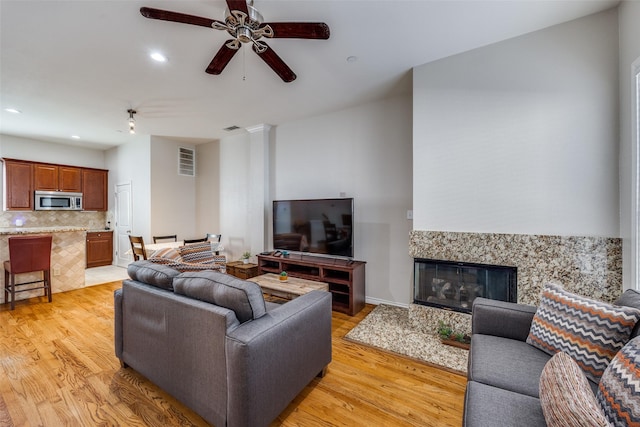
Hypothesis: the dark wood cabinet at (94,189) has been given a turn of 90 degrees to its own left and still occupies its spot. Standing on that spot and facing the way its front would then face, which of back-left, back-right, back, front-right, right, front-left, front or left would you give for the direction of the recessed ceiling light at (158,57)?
right

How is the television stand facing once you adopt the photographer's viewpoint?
facing the viewer and to the left of the viewer

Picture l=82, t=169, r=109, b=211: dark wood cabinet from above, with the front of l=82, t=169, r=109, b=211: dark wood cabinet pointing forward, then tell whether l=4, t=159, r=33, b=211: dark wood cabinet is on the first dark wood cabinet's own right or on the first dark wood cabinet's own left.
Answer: on the first dark wood cabinet's own right

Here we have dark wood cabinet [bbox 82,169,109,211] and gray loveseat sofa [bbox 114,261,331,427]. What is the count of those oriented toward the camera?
1

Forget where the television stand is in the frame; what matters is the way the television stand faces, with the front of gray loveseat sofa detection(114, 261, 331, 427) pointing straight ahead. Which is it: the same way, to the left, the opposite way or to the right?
the opposite way

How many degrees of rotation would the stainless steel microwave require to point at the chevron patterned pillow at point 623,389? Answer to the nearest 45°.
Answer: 0° — it already faces it

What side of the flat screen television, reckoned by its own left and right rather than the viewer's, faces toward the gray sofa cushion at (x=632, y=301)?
left

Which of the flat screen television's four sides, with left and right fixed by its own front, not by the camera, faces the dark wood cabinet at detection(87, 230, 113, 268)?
right

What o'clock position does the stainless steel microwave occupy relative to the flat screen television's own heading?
The stainless steel microwave is roughly at 2 o'clock from the flat screen television.

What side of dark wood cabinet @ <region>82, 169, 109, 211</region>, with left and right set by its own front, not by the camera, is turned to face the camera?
front

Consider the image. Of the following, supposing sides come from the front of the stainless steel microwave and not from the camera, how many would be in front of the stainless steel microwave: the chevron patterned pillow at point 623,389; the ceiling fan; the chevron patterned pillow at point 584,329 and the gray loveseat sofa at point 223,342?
4

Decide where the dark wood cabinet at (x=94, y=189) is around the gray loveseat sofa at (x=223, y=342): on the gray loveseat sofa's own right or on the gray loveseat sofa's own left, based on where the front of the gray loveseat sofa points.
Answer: on the gray loveseat sofa's own left

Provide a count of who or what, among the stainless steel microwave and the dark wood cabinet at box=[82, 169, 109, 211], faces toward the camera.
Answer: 2

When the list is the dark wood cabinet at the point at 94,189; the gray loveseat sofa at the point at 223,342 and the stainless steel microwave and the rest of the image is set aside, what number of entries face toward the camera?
2

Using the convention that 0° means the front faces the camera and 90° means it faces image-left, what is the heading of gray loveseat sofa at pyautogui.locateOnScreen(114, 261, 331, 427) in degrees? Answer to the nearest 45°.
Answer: approximately 225°

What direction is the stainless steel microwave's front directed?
toward the camera
